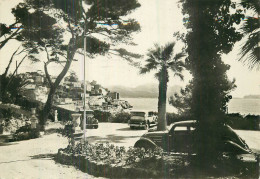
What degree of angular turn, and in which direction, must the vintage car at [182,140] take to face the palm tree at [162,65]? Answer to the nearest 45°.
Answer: approximately 90° to its right

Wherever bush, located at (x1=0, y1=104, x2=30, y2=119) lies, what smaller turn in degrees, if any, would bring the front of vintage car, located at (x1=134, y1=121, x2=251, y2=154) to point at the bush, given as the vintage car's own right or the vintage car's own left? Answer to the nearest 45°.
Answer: approximately 45° to the vintage car's own right

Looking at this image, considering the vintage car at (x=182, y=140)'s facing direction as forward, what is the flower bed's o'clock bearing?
The flower bed is roughly at 11 o'clock from the vintage car.

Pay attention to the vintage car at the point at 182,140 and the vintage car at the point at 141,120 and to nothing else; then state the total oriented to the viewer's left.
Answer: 1

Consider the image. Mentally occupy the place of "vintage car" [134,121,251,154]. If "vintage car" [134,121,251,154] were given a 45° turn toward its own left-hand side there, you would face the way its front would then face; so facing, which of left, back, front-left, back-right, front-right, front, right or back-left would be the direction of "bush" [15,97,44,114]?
right

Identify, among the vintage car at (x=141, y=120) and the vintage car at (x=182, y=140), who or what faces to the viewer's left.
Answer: the vintage car at (x=182, y=140)

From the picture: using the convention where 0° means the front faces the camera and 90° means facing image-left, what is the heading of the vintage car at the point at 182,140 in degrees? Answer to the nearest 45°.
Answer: approximately 90°

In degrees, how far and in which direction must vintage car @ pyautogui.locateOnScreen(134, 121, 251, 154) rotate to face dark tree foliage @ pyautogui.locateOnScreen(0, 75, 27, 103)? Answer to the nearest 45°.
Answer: approximately 45° to its right
